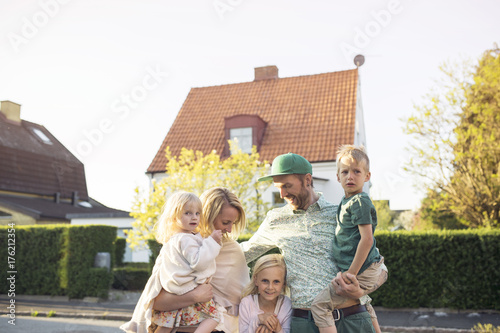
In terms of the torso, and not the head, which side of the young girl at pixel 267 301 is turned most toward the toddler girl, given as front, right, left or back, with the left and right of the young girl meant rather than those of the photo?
right

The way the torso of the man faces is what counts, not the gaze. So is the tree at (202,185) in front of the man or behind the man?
behind

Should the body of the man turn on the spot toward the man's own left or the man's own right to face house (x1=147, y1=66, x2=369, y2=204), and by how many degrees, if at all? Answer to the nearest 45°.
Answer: approximately 180°

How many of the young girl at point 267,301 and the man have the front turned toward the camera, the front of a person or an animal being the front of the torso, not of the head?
2

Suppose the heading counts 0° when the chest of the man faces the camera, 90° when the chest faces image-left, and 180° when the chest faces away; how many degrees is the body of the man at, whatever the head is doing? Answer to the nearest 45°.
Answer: approximately 0°

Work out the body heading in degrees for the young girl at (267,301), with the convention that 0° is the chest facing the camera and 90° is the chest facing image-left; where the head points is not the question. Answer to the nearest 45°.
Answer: approximately 0°

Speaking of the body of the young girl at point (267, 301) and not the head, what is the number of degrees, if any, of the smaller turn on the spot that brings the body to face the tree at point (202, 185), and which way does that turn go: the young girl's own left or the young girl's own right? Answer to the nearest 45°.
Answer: approximately 180°

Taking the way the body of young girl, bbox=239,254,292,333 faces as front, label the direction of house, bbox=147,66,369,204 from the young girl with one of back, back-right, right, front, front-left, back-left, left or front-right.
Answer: back
